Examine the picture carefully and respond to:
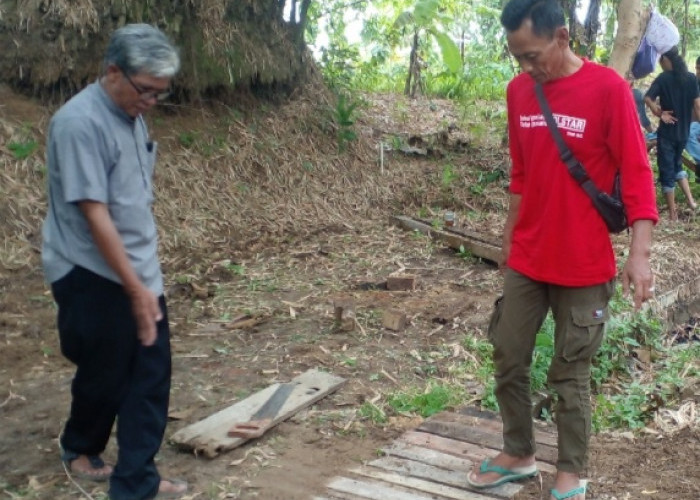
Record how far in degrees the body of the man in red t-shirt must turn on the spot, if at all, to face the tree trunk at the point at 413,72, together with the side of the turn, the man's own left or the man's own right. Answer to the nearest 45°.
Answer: approximately 135° to the man's own right

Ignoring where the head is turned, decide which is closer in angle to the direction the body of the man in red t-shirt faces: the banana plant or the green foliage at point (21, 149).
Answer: the green foliage

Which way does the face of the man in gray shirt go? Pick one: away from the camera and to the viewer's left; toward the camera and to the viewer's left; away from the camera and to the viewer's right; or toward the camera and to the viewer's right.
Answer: toward the camera and to the viewer's right

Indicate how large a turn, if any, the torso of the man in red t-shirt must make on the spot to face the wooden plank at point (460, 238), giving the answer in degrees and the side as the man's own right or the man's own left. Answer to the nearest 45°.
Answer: approximately 135° to the man's own right

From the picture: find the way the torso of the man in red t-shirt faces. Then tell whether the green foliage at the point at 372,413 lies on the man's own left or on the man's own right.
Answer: on the man's own right

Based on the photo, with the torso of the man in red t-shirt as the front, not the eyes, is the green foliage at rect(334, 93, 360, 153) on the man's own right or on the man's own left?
on the man's own right
